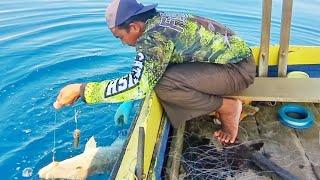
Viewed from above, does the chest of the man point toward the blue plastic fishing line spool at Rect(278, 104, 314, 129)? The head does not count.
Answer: no

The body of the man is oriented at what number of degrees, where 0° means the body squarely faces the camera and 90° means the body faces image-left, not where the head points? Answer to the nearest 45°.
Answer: approximately 90°
